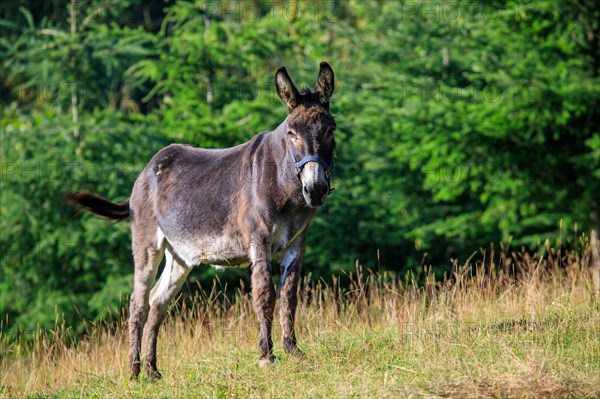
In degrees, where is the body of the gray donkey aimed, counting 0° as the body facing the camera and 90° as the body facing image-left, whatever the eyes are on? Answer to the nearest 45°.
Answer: approximately 315°
